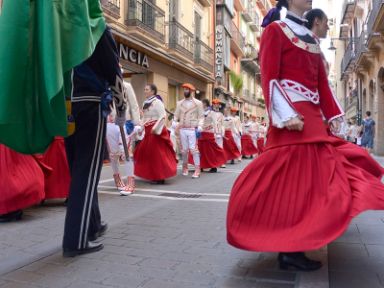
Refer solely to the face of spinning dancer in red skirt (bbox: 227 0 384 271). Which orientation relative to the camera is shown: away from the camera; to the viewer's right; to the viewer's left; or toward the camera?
to the viewer's right

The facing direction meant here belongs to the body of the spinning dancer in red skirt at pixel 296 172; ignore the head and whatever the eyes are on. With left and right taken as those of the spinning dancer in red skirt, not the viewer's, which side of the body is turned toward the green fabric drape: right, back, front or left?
right

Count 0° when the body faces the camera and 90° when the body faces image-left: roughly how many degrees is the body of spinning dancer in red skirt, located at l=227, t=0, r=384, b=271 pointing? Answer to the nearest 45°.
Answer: approximately 315°
